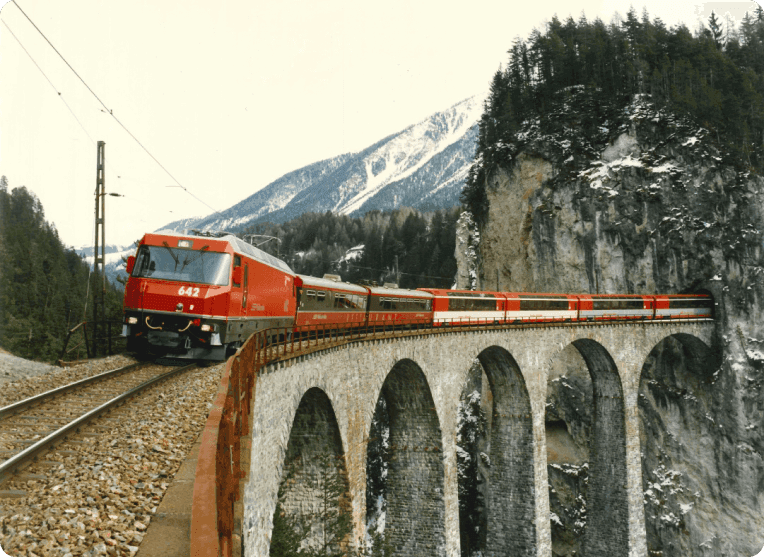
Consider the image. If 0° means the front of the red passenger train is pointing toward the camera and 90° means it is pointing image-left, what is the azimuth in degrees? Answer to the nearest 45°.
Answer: approximately 45°

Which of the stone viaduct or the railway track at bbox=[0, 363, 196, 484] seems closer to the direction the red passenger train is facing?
the railway track
